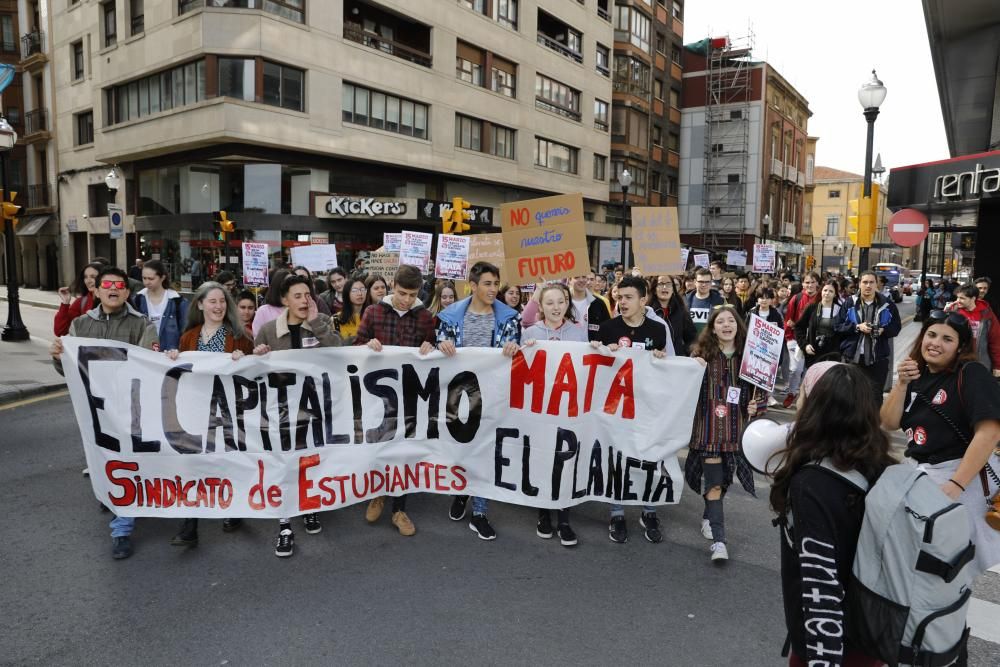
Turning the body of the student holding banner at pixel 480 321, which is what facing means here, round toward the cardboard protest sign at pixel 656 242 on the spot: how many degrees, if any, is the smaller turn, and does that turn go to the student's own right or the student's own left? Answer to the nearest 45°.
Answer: approximately 135° to the student's own left

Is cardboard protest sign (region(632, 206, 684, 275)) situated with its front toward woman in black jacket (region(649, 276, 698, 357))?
yes

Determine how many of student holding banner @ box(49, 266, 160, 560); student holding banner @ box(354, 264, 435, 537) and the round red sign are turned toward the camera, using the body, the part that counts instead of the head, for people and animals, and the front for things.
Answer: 3

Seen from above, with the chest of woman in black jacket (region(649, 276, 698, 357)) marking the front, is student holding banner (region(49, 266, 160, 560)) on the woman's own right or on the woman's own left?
on the woman's own right

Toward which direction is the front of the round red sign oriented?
toward the camera

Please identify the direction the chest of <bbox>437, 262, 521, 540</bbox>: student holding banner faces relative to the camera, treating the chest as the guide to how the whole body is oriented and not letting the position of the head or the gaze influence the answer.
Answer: toward the camera
